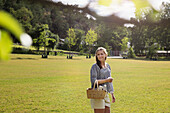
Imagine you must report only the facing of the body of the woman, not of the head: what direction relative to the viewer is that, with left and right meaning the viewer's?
facing the viewer and to the right of the viewer

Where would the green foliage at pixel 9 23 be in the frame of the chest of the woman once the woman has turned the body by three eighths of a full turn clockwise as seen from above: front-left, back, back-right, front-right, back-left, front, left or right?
left

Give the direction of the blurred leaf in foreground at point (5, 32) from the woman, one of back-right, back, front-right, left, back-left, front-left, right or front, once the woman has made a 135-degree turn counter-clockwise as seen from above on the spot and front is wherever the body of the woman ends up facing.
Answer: back

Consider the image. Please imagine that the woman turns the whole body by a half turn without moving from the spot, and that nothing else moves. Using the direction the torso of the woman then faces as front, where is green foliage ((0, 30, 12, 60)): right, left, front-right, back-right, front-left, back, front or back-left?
back-left

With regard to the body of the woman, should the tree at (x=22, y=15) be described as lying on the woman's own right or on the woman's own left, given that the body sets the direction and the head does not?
on the woman's own right
